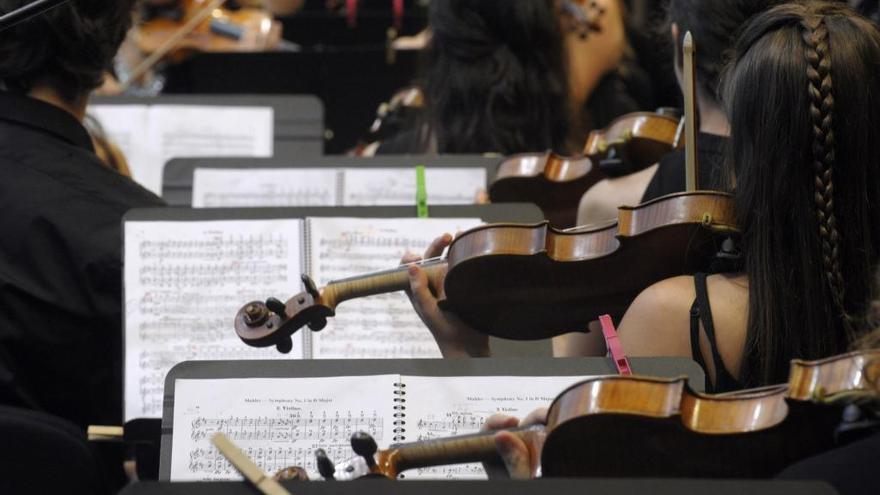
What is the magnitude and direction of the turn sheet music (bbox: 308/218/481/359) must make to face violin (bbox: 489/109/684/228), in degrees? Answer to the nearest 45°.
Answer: approximately 135° to its left

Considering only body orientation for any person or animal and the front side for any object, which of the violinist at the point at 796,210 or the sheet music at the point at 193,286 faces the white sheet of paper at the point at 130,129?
the violinist

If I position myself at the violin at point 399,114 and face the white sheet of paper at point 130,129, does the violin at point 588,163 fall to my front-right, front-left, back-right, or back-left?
back-left

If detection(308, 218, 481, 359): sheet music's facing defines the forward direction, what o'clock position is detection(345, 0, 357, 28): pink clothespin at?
The pink clothespin is roughly at 6 o'clock from the sheet music.

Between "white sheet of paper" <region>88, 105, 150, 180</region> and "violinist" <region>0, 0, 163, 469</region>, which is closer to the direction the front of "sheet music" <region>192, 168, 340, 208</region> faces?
the violinist

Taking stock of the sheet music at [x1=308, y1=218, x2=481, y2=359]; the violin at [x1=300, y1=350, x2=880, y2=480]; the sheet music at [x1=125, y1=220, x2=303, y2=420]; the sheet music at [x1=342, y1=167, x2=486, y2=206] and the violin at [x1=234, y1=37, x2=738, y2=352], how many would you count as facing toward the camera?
3

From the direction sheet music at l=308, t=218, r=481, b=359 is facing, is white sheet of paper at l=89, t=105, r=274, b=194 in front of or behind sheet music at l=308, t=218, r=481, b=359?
behind

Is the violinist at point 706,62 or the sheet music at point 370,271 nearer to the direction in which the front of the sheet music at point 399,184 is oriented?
the sheet music

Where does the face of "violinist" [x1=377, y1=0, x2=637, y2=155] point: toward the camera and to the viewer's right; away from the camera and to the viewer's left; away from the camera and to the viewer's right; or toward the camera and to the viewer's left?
away from the camera and to the viewer's left
